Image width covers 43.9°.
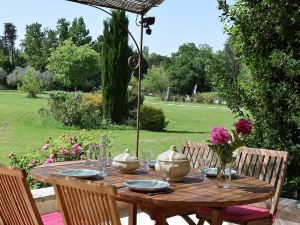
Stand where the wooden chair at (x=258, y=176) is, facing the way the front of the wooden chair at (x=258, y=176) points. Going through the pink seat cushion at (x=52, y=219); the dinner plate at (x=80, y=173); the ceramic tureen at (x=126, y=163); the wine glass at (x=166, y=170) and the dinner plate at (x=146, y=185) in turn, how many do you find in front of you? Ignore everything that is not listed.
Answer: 5

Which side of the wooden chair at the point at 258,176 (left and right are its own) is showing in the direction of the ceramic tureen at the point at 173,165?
front

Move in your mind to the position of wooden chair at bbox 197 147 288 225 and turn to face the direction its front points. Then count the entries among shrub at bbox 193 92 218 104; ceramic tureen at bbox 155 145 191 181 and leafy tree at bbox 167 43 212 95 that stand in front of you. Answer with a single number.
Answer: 1

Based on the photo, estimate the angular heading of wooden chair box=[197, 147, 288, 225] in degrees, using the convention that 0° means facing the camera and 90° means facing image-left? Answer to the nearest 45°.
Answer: approximately 45°

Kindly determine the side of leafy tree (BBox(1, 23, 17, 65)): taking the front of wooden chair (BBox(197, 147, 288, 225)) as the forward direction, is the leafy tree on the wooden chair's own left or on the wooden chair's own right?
on the wooden chair's own right

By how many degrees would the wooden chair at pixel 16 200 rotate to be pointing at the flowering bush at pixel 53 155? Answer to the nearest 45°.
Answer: approximately 45° to its left

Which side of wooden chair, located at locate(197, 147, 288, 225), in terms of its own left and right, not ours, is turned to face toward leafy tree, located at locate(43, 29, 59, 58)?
right

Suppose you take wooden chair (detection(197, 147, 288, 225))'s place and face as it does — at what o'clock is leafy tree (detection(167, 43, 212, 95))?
The leafy tree is roughly at 4 o'clock from the wooden chair.

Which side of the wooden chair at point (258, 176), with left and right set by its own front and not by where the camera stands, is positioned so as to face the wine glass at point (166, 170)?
front

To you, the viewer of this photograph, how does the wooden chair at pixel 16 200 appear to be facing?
facing away from the viewer and to the right of the viewer

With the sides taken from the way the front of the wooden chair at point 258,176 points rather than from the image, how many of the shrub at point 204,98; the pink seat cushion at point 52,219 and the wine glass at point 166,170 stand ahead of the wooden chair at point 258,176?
2

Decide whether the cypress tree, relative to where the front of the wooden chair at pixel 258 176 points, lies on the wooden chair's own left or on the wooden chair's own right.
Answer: on the wooden chair's own right

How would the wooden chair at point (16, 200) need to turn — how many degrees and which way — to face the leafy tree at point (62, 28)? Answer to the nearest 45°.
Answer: approximately 45° to its left

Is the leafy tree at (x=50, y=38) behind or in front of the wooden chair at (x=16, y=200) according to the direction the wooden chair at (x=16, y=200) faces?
in front

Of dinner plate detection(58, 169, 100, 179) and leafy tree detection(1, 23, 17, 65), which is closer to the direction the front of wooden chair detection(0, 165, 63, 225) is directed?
the dinner plate

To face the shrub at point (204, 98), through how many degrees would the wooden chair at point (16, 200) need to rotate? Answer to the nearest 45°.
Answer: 0° — it already faces it

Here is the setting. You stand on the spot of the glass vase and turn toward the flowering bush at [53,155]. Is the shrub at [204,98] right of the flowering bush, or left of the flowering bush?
right

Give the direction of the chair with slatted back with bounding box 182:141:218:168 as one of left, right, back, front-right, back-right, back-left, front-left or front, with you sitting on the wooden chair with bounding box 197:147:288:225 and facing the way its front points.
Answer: right

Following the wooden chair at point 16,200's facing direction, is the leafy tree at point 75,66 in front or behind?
in front
